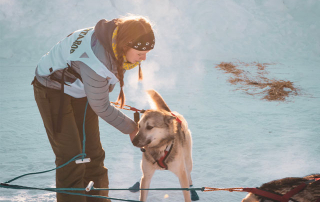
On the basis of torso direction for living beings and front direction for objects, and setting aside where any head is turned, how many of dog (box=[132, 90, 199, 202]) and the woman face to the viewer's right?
1

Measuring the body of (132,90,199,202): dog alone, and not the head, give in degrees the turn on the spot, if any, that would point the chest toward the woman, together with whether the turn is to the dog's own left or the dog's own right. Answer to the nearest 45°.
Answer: approximately 45° to the dog's own right

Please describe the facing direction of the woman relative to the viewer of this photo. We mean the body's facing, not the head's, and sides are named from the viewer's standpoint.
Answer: facing to the right of the viewer

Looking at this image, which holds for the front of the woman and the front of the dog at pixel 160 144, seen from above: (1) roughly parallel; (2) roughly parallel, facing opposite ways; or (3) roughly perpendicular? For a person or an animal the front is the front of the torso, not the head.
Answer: roughly perpendicular

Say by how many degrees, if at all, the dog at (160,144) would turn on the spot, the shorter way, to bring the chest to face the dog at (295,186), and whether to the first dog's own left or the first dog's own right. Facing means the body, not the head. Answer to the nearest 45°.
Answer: approximately 45° to the first dog's own left

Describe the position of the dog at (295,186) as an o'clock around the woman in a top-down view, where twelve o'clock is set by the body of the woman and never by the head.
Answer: The dog is roughly at 1 o'clock from the woman.

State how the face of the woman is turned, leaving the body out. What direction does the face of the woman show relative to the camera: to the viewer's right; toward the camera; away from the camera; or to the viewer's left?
to the viewer's right

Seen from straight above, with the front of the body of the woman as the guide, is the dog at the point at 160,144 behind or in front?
in front
